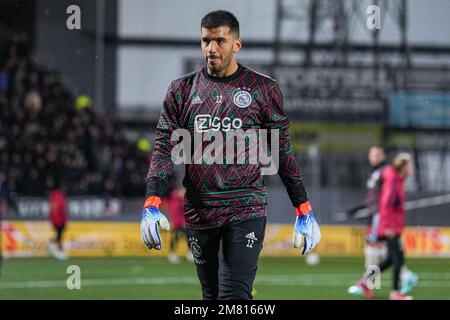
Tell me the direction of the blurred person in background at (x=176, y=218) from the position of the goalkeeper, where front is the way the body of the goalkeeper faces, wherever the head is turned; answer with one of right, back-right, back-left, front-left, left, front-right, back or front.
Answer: back

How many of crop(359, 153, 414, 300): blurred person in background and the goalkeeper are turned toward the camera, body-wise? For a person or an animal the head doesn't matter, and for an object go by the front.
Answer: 1

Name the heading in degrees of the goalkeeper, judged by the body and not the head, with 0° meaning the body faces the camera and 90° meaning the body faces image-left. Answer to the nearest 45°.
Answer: approximately 0°

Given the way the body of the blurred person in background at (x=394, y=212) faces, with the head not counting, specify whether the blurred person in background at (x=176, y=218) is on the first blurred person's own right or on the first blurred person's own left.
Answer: on the first blurred person's own left

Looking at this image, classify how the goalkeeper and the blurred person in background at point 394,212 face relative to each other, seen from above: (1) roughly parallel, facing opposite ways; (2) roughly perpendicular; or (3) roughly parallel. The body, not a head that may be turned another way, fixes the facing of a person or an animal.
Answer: roughly perpendicular
